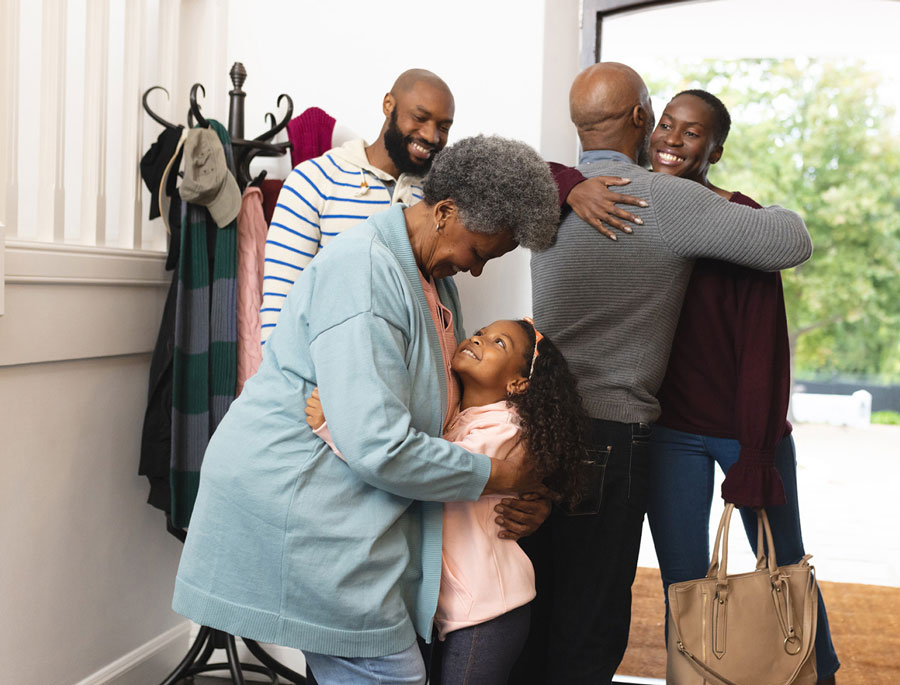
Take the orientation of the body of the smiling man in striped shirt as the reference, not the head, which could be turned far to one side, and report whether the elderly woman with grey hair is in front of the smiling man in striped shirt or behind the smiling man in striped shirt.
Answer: in front

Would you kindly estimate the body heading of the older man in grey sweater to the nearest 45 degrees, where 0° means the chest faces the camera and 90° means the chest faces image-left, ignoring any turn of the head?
approximately 225°

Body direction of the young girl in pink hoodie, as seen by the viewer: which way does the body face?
to the viewer's left

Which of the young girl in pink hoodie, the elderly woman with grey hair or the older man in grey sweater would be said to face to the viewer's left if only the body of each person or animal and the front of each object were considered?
the young girl in pink hoodie

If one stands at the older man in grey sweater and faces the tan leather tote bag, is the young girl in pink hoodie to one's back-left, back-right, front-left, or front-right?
back-right

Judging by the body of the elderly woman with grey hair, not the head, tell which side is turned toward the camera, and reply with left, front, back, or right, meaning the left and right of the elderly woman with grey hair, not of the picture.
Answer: right

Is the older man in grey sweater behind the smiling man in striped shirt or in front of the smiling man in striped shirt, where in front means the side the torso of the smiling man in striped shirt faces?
in front

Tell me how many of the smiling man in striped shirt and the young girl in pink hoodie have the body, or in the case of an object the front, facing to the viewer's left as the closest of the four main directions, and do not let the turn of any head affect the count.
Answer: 1

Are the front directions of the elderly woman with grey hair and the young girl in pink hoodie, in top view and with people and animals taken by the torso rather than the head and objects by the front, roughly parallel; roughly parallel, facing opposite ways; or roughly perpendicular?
roughly parallel, facing opposite ways

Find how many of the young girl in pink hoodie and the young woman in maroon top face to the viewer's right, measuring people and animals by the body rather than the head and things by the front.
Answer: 0

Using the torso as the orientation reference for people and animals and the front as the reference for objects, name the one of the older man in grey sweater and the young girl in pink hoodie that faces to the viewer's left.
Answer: the young girl in pink hoodie

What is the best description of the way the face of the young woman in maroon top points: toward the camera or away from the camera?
toward the camera

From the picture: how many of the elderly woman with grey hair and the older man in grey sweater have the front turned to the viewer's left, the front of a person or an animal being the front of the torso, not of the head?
0
